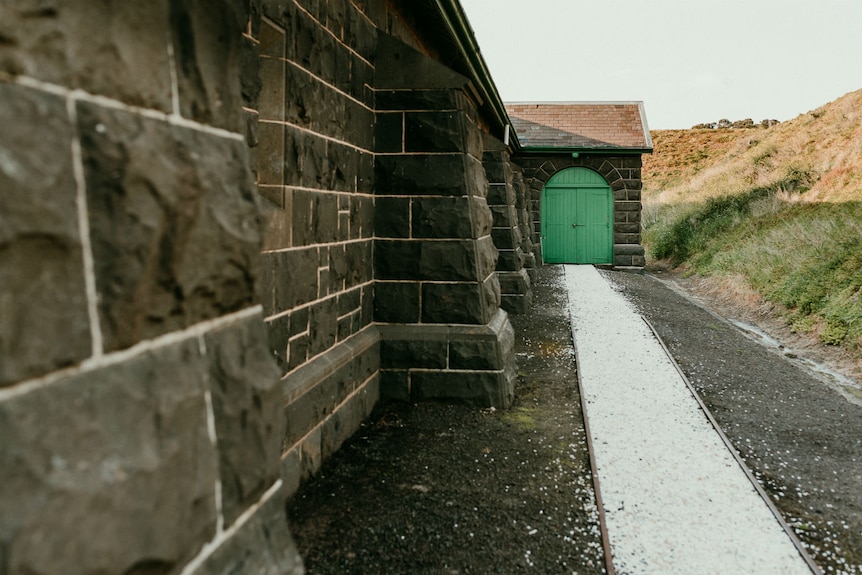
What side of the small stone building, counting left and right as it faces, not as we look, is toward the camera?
front
